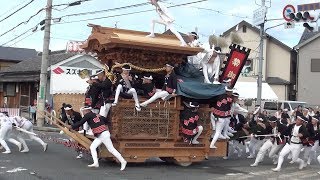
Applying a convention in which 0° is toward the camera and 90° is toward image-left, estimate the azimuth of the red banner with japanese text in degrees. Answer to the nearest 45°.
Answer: approximately 0°

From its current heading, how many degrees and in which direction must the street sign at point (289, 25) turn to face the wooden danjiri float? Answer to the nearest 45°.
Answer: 0° — it already faces it

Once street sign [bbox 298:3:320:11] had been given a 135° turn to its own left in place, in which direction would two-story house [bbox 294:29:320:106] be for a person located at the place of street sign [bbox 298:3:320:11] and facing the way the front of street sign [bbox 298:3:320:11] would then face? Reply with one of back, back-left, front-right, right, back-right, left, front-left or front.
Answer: front-left

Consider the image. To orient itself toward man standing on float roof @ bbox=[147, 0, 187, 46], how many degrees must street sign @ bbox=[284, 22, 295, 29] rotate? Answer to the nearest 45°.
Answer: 0° — it already faces them

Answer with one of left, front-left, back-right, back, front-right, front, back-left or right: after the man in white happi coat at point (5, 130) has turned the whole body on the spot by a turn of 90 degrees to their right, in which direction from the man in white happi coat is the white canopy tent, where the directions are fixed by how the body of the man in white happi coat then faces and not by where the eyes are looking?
front-right

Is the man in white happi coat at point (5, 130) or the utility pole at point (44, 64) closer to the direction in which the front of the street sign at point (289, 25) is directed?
the man in white happi coat

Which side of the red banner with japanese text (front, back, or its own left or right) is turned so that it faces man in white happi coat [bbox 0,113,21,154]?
right

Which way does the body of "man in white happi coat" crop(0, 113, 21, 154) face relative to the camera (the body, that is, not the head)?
to the viewer's left

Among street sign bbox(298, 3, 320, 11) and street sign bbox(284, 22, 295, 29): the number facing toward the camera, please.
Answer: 2
